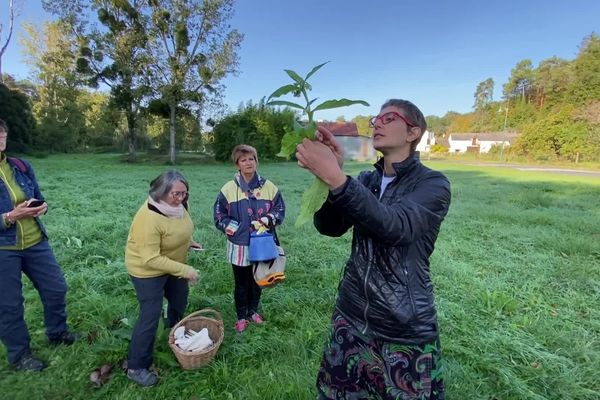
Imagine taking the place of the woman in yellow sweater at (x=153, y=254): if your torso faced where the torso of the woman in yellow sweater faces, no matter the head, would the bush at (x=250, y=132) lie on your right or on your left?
on your left

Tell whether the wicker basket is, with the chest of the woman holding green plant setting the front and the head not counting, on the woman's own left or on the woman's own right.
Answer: on the woman's own right

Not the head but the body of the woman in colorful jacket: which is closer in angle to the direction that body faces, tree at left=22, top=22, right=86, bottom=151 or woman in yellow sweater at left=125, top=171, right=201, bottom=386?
the woman in yellow sweater

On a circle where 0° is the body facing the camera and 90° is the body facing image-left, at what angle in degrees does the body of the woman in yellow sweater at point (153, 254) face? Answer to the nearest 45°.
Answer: approximately 315°

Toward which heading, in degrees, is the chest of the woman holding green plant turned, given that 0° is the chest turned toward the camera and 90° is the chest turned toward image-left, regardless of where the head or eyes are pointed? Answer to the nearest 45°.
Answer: approximately 45°

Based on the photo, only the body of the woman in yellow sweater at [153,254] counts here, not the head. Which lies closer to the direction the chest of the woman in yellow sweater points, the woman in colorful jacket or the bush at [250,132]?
the woman in colorful jacket

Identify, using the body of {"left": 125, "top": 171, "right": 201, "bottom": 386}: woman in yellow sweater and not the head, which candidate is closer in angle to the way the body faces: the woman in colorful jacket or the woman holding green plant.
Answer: the woman holding green plant

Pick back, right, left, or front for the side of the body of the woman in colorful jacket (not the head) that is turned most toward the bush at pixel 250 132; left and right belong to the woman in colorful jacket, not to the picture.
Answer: back

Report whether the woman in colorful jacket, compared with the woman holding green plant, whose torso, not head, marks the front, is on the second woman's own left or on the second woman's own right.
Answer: on the second woman's own right

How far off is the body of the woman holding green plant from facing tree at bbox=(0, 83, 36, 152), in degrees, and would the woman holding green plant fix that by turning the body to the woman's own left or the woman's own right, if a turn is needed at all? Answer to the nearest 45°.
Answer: approximately 90° to the woman's own right

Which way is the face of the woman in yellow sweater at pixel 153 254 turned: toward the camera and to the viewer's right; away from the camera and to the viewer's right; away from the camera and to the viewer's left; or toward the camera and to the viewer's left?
toward the camera and to the viewer's right

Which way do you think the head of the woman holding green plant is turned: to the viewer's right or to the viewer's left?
to the viewer's left
